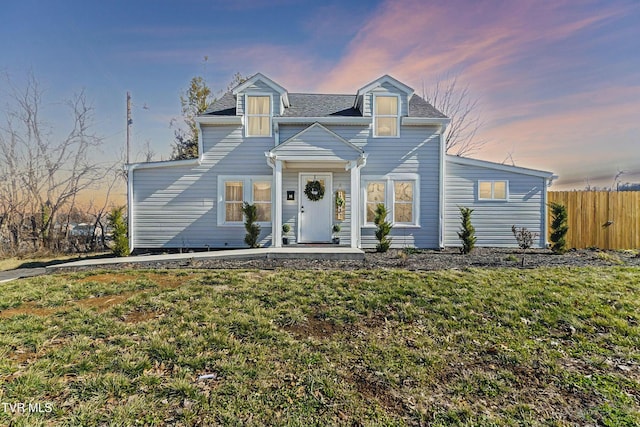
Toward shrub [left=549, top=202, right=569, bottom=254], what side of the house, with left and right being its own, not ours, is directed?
left

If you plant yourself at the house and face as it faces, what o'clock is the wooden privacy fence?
The wooden privacy fence is roughly at 9 o'clock from the house.

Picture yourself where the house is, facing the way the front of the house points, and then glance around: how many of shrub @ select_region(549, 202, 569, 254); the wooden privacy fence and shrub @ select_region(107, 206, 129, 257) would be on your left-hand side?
2

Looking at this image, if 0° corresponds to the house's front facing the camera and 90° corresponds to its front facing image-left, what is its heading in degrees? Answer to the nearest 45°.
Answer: approximately 0°

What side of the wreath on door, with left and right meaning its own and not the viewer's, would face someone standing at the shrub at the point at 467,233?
left

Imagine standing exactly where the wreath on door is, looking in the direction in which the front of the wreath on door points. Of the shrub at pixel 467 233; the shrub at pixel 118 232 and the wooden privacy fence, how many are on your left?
2

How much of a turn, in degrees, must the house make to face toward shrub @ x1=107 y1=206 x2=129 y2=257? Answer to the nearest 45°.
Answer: approximately 90° to its right
